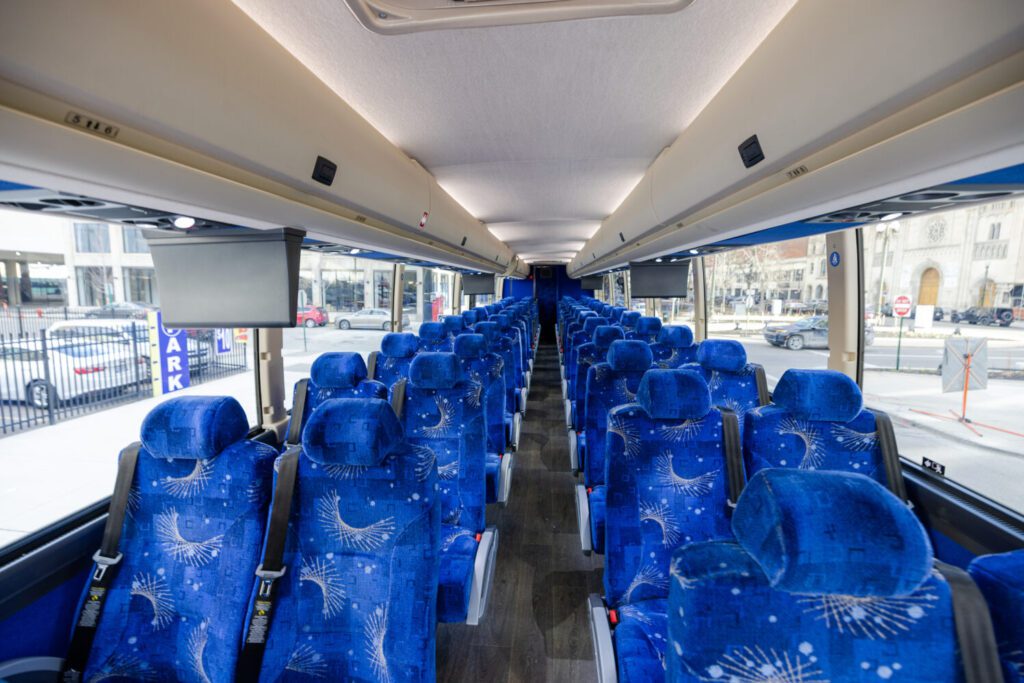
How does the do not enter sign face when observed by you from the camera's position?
facing the viewer

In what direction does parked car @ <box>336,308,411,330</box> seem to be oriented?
to the viewer's left

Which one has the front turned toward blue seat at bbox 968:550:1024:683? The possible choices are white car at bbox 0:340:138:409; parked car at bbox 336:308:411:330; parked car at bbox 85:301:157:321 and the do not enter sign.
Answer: the do not enter sign

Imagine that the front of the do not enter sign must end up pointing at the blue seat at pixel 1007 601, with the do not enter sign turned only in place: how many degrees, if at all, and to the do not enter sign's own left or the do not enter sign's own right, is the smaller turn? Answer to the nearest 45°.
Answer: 0° — it already faces it

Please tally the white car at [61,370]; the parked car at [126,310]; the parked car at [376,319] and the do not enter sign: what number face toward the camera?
1

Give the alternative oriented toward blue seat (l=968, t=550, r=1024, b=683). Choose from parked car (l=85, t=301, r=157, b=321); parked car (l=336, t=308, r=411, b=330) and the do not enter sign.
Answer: the do not enter sign

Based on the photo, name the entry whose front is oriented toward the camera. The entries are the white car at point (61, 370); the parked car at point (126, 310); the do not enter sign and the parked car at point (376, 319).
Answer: the do not enter sign

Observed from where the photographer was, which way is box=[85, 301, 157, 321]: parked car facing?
facing to the left of the viewer

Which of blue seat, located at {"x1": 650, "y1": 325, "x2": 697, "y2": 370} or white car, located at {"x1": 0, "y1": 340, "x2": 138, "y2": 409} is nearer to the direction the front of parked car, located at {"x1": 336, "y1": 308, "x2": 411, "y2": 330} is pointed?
the white car

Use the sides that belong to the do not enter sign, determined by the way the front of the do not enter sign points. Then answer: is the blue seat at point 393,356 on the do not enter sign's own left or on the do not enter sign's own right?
on the do not enter sign's own right
